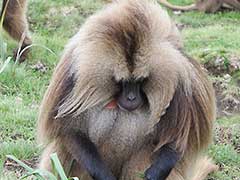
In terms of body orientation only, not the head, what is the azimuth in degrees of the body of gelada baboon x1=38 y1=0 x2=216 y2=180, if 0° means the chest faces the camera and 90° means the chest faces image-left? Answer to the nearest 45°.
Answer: approximately 0°

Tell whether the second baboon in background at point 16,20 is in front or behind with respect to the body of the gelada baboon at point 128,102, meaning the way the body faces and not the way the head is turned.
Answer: behind

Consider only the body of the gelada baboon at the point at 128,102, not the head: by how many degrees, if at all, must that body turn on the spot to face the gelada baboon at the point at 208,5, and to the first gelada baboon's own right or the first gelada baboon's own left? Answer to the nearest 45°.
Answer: approximately 180°
